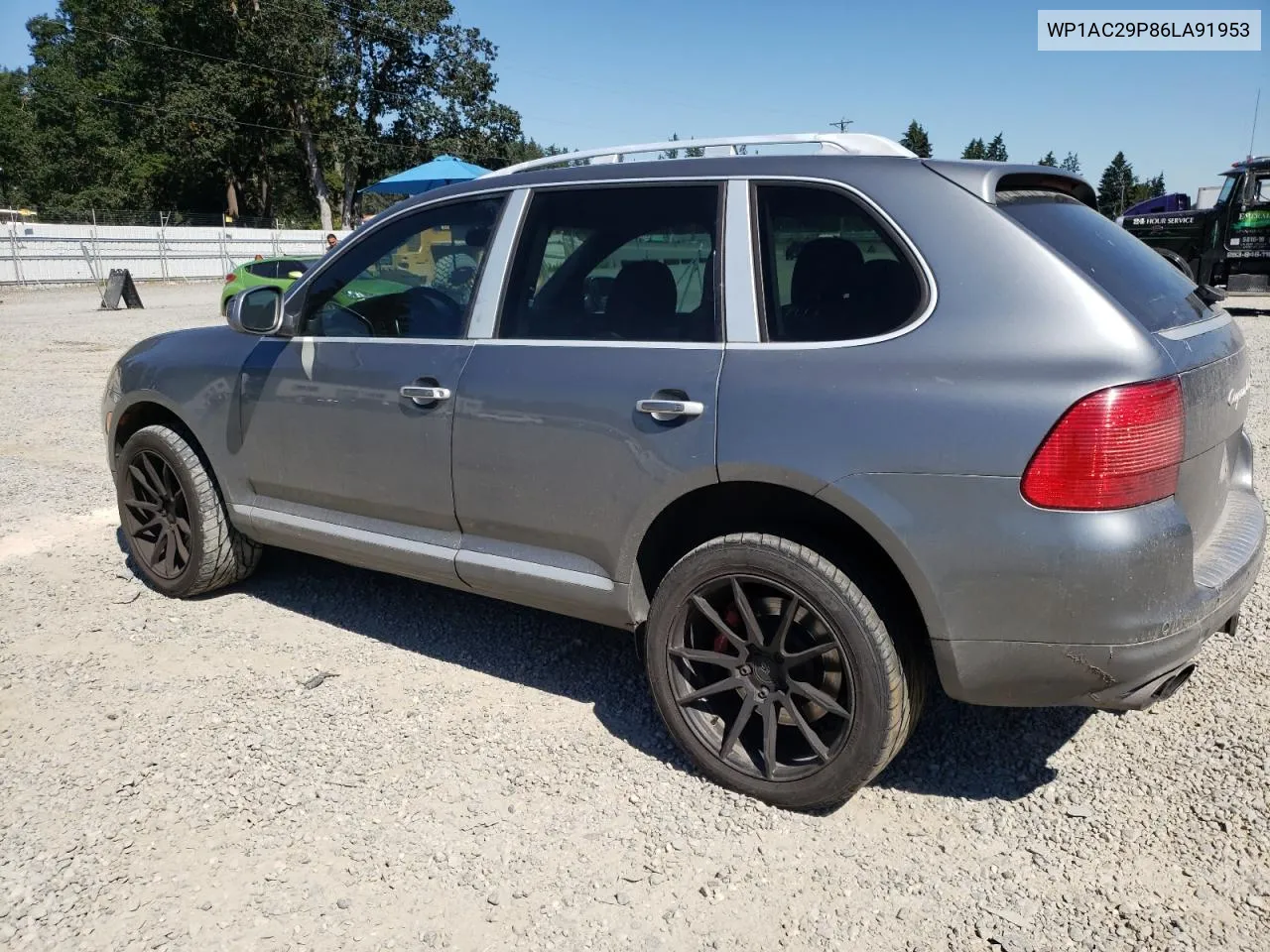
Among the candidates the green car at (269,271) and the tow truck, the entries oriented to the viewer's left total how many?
1

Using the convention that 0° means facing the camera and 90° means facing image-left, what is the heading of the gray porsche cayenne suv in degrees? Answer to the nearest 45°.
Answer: approximately 135°

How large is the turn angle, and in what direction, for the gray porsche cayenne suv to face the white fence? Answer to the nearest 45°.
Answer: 0° — it already faces it

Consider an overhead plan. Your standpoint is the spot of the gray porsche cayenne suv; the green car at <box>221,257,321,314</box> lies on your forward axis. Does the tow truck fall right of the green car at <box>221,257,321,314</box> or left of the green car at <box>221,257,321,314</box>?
right
